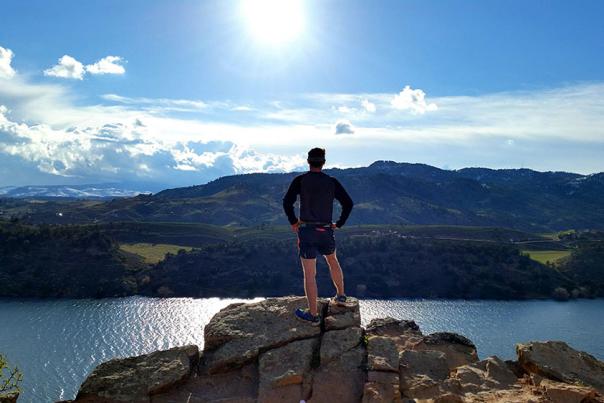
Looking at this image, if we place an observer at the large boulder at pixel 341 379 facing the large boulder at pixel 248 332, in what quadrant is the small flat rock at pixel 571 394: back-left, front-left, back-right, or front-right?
back-right

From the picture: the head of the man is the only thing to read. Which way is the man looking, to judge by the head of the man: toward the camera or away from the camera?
away from the camera

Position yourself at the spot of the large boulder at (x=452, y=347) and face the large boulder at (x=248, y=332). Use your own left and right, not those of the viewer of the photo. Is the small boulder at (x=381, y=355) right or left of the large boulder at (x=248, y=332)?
left

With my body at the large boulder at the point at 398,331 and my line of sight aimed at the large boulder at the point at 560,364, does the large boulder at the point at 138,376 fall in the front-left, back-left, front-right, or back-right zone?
back-right

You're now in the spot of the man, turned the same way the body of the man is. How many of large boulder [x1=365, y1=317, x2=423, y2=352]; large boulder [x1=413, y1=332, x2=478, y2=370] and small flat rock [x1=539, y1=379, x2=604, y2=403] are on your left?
0

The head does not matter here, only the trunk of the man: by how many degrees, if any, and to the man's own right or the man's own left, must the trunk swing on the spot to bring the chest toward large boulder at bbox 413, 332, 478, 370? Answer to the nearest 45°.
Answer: approximately 90° to the man's own right

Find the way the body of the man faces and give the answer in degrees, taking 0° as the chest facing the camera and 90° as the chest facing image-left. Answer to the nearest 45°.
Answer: approximately 180°

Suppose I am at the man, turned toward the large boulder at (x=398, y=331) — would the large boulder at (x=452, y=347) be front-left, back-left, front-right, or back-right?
front-right

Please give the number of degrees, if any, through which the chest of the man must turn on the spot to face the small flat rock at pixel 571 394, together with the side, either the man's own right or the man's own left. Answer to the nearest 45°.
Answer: approximately 90° to the man's own right

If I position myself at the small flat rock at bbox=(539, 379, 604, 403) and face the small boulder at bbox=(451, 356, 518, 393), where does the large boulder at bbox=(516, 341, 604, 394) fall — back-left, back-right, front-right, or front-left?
front-right
